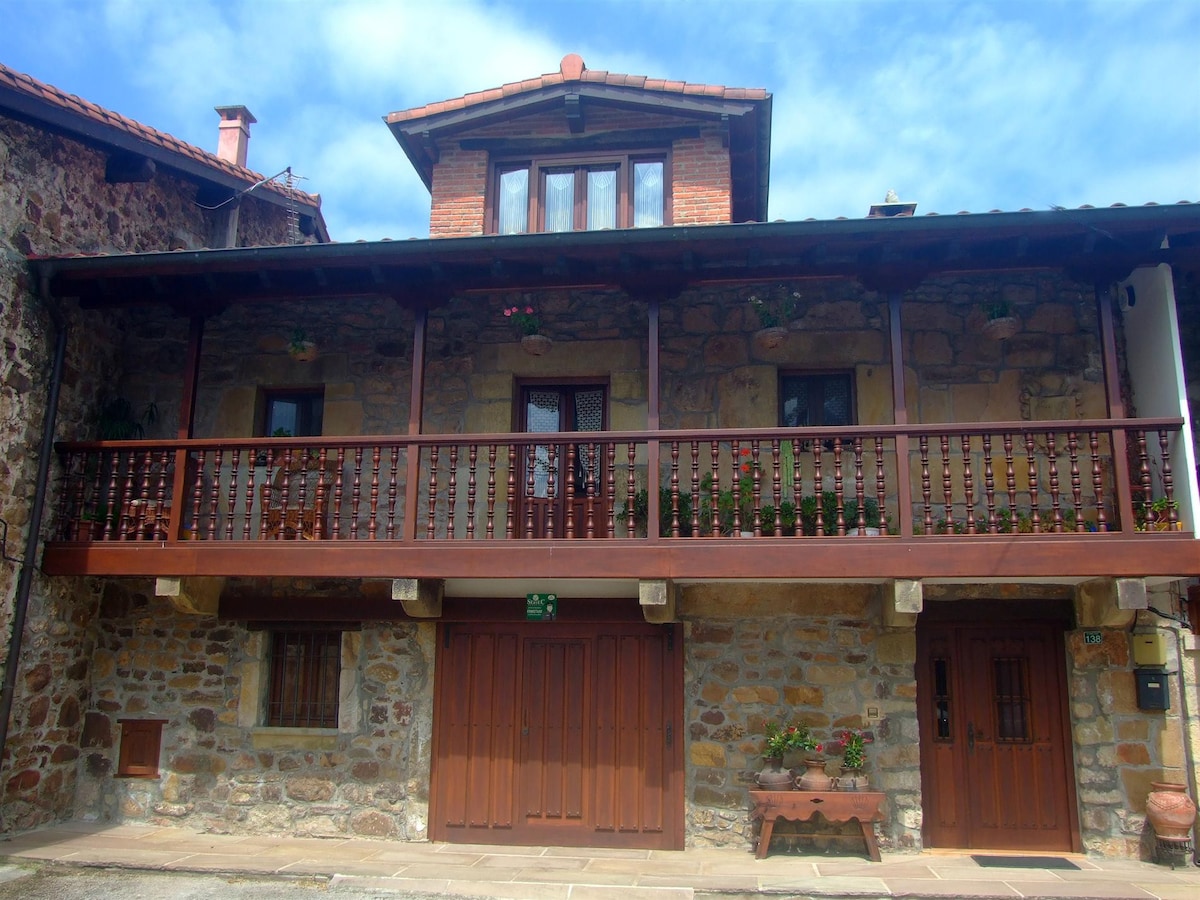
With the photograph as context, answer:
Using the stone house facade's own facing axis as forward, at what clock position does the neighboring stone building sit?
The neighboring stone building is roughly at 3 o'clock from the stone house facade.

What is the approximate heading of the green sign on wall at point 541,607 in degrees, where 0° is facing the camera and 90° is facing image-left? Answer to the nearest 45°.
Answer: approximately 0°

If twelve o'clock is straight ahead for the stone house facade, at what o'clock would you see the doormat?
The doormat is roughly at 9 o'clock from the stone house facade.

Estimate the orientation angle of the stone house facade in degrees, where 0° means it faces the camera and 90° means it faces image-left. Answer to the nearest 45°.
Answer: approximately 0°

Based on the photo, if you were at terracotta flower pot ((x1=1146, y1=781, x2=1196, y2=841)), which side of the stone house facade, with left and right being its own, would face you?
left

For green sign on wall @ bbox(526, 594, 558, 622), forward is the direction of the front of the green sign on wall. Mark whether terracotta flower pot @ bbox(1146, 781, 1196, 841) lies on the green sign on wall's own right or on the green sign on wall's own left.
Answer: on the green sign on wall's own left

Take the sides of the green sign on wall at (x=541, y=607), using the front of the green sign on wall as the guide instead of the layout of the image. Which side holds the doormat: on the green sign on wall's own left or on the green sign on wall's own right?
on the green sign on wall's own left
